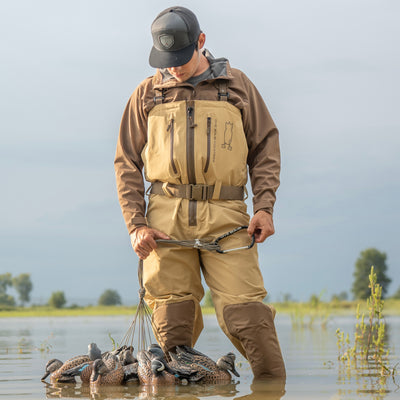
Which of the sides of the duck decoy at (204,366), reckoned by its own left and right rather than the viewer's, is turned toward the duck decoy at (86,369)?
back

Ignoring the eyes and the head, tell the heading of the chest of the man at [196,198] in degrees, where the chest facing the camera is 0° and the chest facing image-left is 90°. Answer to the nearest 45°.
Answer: approximately 0°

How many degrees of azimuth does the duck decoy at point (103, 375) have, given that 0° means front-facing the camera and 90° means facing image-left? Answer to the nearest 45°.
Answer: approximately 45°

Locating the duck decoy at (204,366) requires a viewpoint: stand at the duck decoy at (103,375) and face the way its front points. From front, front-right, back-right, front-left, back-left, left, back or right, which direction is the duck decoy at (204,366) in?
back-left

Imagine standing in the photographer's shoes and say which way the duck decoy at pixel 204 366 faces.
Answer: facing to the right of the viewer
